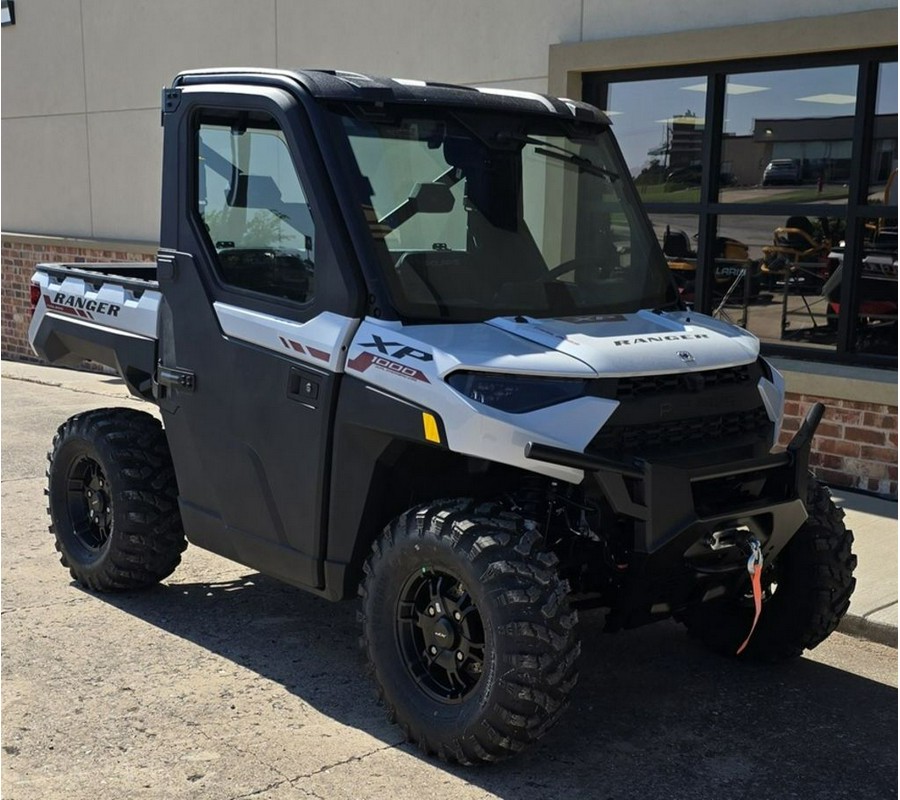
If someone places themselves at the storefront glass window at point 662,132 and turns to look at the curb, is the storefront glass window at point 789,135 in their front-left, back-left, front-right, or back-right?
front-left

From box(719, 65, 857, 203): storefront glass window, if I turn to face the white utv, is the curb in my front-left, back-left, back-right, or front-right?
front-left

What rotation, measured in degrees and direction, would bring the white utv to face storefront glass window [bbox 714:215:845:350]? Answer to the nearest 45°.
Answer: approximately 90° to its left

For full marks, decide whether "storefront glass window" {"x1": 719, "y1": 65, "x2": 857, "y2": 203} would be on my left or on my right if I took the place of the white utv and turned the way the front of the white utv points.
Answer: on my left

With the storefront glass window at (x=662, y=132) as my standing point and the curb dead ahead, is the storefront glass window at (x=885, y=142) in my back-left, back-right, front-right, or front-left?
front-left

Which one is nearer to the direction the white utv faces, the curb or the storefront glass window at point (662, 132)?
the curb

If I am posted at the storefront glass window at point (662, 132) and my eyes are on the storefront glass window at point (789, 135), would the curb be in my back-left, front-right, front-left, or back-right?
front-right

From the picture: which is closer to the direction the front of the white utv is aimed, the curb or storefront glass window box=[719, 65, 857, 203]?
the curb

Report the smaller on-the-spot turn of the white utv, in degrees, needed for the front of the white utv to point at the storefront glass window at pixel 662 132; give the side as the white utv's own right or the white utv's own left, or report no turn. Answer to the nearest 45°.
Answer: approximately 135° to the white utv's own left

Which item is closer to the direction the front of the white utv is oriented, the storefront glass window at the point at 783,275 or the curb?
the curb

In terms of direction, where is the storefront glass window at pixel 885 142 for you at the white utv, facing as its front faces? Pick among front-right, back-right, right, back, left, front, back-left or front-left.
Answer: left

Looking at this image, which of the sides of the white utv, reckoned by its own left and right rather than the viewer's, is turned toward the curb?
left

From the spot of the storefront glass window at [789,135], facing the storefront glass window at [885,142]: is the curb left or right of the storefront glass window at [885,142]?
right
